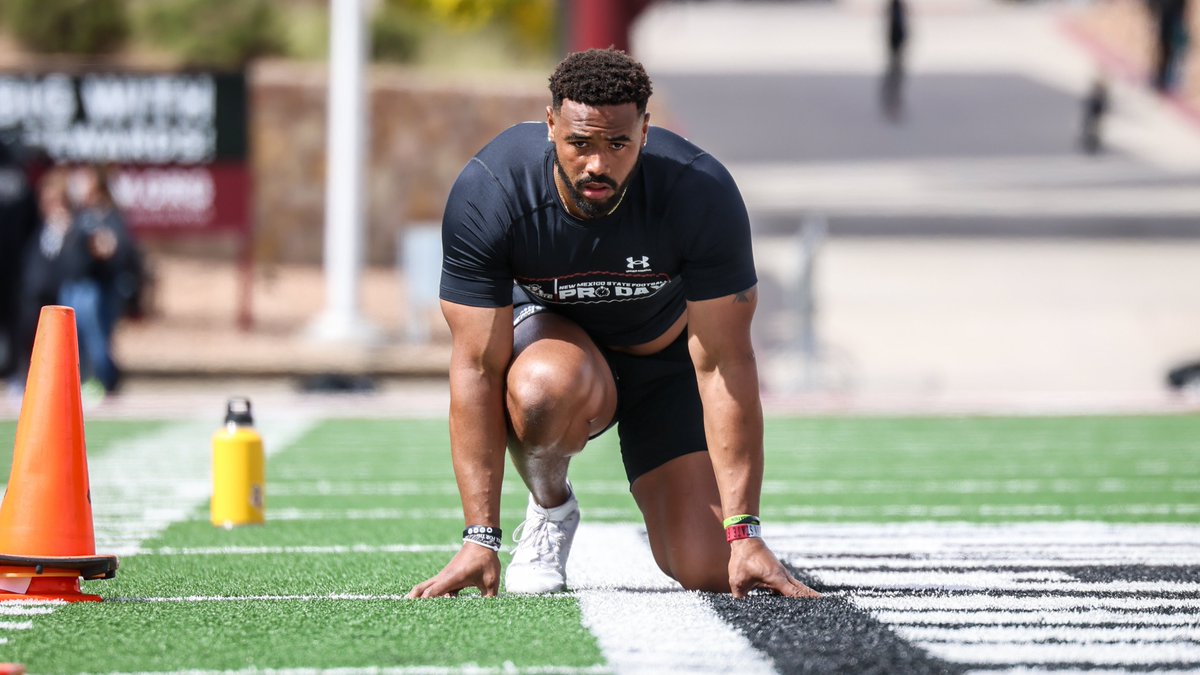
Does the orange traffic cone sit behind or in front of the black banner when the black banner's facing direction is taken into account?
in front

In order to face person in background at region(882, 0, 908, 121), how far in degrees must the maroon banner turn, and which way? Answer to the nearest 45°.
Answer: approximately 135° to its left

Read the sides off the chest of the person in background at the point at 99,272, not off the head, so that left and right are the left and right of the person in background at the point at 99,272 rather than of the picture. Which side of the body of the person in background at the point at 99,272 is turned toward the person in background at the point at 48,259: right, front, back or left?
right

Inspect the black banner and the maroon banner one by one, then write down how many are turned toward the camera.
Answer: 2

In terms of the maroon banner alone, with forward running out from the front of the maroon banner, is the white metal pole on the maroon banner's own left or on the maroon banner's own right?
on the maroon banner's own left

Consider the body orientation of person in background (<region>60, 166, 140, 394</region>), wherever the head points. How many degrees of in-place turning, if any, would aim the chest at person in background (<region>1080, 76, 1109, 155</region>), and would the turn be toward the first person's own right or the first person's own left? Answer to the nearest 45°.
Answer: approximately 180°

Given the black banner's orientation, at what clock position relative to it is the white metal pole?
The white metal pole is roughly at 10 o'clock from the black banner.

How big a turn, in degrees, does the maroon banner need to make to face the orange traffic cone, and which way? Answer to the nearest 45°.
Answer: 0° — it already faces it

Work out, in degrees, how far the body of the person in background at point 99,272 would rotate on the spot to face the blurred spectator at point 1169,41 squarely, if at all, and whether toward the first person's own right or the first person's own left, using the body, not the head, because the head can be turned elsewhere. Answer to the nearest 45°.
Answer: approximately 180°

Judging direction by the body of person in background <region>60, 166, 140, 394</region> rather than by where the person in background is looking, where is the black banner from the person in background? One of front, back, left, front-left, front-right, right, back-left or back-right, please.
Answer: back-right

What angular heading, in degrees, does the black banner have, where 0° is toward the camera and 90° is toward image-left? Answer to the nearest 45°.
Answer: approximately 0°

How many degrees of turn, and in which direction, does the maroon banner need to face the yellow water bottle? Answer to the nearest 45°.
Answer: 0° — it already faces it

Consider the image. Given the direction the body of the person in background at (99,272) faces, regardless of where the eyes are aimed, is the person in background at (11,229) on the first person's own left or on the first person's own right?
on the first person's own right

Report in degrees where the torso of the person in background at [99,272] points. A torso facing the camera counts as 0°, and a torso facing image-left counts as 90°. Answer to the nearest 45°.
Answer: approximately 45°
